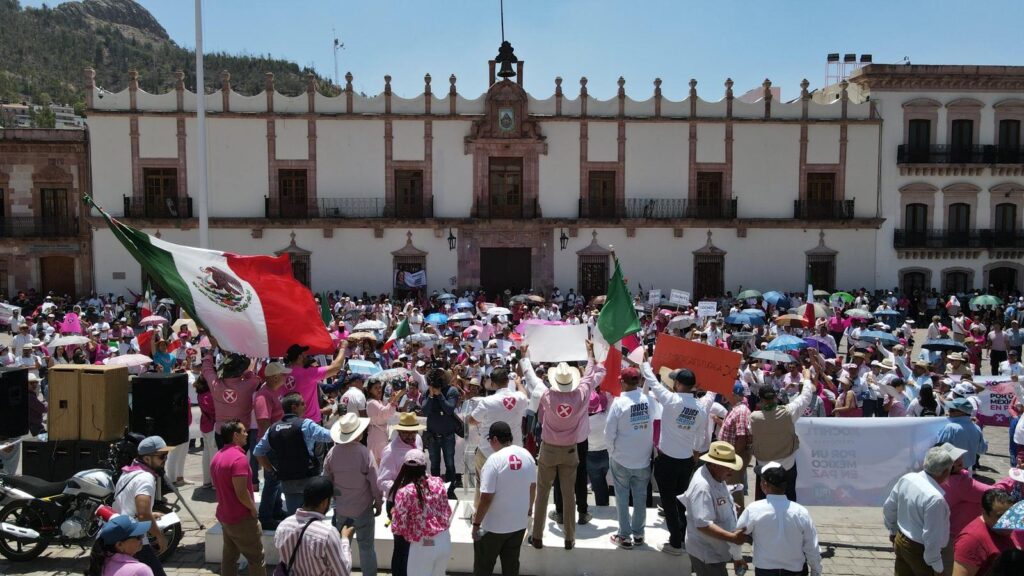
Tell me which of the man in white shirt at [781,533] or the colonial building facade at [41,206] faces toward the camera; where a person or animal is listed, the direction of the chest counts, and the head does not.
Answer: the colonial building facade

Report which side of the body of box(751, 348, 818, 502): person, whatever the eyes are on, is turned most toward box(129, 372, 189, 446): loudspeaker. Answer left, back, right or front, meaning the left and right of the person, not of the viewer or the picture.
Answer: left

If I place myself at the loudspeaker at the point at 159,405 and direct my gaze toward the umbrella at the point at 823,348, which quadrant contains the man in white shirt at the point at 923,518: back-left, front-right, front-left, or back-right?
front-right

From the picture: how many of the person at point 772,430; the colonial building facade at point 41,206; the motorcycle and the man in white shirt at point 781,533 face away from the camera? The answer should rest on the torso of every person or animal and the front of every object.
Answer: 2

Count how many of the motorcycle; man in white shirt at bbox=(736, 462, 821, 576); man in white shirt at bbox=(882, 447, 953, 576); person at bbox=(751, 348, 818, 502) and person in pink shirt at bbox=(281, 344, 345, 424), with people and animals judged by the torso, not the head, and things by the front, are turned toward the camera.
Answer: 0

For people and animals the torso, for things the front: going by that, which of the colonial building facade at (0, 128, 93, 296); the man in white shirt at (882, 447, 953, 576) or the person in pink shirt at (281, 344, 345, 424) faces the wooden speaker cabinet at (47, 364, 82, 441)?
the colonial building facade

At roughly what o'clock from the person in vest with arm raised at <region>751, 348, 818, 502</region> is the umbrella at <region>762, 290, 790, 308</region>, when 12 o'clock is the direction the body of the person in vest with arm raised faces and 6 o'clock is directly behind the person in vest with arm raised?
The umbrella is roughly at 12 o'clock from the person in vest with arm raised.

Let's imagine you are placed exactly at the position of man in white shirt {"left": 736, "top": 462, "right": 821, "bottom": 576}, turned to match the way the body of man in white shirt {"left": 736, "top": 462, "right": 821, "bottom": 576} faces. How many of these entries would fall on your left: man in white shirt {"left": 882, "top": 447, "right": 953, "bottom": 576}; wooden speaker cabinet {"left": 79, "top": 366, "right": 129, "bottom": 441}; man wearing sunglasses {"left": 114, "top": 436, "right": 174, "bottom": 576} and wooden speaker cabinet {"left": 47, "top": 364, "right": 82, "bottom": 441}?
3

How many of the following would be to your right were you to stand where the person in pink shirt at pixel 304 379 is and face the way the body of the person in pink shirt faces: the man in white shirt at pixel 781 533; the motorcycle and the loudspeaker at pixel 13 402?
1

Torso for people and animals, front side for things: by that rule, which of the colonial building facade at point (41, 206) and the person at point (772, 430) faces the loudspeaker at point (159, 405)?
the colonial building facade

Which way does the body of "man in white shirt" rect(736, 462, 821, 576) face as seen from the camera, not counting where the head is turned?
away from the camera

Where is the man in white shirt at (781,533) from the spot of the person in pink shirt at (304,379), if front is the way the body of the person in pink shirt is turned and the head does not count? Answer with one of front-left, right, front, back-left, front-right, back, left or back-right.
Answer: right

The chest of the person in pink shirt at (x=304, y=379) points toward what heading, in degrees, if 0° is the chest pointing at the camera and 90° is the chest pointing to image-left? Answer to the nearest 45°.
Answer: approximately 225°

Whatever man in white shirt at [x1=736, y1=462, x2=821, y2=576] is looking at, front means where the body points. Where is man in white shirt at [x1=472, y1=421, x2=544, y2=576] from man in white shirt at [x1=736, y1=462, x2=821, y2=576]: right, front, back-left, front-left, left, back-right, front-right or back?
left

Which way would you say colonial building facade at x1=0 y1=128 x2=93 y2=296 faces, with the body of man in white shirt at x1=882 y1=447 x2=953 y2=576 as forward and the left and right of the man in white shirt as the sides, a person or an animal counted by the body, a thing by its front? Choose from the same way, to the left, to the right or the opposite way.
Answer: to the right
